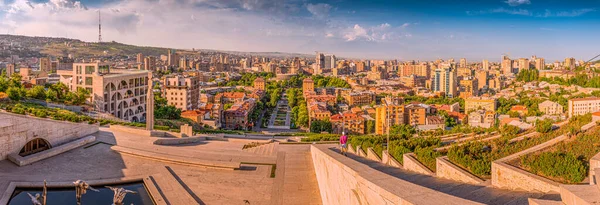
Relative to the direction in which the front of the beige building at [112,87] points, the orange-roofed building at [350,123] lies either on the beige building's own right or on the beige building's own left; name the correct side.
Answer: on the beige building's own left

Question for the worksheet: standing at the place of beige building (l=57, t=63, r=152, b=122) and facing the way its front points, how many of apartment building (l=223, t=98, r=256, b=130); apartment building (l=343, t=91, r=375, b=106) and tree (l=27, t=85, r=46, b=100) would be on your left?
2

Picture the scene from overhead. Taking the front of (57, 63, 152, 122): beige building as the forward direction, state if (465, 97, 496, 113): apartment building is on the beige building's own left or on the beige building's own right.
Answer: on the beige building's own left

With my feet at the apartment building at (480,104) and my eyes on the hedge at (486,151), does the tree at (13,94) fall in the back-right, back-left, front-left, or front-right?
front-right

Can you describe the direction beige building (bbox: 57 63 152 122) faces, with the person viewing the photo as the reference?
facing the viewer and to the right of the viewer

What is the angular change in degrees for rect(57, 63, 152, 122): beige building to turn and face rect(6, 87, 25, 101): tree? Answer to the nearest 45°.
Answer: approximately 90° to its right

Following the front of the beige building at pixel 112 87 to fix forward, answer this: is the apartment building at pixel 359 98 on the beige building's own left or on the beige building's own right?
on the beige building's own left

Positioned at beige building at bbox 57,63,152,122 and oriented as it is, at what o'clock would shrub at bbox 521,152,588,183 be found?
The shrub is roughly at 1 o'clock from the beige building.
